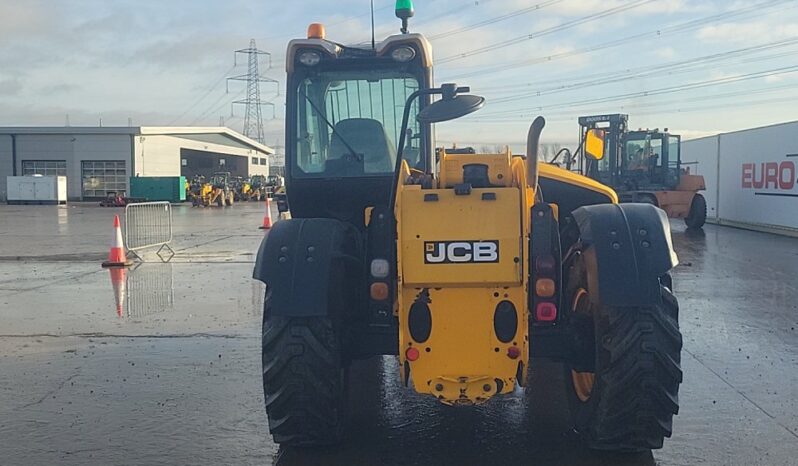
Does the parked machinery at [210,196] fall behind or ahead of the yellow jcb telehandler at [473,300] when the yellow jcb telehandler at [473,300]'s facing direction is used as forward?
ahead

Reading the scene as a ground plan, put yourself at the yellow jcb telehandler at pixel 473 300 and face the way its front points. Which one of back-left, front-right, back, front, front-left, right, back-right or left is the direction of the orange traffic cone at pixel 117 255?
front-left

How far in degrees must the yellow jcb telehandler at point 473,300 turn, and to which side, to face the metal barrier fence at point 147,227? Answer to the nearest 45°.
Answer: approximately 45° to its left

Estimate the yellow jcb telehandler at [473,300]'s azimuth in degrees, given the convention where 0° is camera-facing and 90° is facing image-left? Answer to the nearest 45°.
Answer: approximately 180°

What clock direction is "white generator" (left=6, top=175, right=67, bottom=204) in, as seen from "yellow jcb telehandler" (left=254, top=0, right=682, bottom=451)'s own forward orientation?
The white generator is roughly at 11 o'clock from the yellow jcb telehandler.

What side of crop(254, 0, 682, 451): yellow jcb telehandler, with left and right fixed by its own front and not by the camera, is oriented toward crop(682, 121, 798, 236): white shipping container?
front

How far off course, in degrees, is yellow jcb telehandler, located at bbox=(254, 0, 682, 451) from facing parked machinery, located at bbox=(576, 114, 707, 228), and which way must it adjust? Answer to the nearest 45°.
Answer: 0° — it already faces it
